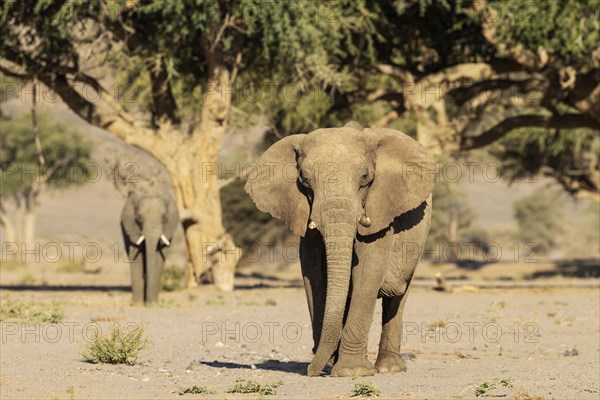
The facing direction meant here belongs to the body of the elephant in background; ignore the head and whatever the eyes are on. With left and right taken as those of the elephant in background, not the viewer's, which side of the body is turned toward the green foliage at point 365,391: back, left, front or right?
front

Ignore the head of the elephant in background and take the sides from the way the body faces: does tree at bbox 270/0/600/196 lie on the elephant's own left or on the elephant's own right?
on the elephant's own left

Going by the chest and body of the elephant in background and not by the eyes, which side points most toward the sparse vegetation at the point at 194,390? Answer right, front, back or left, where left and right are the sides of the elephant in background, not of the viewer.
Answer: front

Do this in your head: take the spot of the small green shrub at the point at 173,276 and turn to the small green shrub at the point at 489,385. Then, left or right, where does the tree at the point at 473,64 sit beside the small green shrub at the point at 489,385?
left

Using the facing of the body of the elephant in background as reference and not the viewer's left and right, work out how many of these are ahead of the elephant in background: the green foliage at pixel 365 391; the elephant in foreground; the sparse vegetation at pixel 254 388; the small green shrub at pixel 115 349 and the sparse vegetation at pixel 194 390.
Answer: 5

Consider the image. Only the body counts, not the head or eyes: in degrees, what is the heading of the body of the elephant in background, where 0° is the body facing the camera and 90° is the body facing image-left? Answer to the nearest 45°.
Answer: approximately 0°

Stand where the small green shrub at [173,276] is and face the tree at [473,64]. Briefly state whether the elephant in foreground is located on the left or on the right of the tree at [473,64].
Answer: right

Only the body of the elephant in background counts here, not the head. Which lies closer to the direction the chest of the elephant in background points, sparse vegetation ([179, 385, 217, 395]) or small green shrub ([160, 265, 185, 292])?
the sparse vegetation

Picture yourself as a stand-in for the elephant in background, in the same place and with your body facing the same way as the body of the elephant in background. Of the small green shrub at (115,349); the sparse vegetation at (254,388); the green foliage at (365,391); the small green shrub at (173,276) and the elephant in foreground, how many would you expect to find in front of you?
4

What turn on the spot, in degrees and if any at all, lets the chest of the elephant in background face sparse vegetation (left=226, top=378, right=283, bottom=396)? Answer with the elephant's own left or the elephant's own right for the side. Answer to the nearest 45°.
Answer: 0° — it already faces it

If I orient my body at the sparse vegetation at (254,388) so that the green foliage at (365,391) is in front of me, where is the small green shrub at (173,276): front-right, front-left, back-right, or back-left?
back-left
